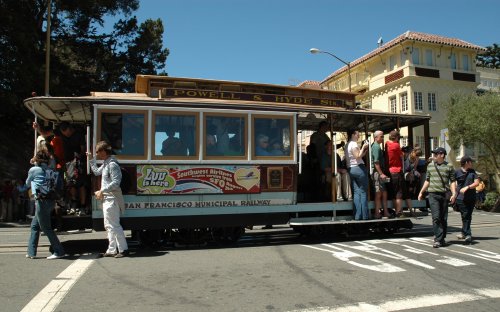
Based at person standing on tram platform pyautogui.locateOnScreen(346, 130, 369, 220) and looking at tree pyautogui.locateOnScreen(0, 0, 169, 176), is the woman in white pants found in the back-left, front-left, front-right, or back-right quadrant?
front-left

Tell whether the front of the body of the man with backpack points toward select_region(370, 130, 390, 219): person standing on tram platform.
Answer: no

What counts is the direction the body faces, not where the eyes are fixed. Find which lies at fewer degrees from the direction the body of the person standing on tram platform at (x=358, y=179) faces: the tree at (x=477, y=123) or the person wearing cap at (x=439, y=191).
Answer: the person wearing cap

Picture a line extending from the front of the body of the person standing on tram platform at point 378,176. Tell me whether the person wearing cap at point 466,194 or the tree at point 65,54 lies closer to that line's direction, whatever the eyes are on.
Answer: the person wearing cap

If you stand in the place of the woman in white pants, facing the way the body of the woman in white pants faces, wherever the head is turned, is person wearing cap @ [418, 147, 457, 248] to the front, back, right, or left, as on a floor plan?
back

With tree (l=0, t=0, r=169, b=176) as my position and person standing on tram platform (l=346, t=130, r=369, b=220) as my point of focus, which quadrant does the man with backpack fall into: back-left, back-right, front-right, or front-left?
front-right

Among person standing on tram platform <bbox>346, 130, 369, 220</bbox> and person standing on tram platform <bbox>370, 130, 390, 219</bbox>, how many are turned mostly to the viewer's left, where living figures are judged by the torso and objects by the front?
0

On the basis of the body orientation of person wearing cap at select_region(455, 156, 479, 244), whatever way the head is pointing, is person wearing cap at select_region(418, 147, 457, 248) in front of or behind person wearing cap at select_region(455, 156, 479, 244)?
in front

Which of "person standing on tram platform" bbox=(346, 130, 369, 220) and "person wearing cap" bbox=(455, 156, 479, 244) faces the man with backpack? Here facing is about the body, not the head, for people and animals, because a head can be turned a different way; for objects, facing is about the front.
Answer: the person wearing cap

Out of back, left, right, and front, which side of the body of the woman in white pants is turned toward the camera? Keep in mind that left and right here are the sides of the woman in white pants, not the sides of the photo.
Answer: left
